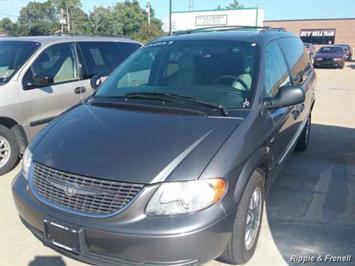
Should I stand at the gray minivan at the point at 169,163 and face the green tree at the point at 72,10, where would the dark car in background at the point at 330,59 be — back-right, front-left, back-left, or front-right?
front-right

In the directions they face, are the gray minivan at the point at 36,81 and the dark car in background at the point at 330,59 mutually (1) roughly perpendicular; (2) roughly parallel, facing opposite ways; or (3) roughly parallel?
roughly parallel

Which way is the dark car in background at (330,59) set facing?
toward the camera

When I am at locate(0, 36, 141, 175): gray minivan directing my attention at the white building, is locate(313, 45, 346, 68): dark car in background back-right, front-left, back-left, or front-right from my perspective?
front-right

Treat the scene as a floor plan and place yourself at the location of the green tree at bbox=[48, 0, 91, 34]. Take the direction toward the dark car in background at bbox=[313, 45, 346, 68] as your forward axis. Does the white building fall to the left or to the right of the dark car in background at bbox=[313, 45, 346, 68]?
left

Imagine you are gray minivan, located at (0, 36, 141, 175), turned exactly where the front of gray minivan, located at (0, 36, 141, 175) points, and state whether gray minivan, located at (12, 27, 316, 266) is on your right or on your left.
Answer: on your left

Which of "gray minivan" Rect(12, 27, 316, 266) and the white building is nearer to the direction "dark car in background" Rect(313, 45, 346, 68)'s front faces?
the gray minivan

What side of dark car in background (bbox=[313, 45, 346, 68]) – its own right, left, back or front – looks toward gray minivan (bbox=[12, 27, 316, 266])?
front

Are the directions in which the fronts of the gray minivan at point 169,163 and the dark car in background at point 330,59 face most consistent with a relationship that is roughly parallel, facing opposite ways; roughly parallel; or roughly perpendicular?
roughly parallel

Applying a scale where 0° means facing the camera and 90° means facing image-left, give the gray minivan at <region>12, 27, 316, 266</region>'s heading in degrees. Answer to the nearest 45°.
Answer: approximately 45°

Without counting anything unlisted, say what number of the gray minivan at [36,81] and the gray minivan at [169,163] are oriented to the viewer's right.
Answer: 0
